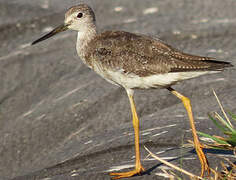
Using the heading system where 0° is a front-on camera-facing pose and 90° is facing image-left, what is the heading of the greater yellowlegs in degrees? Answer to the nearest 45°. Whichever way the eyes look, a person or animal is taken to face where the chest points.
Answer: approximately 90°
